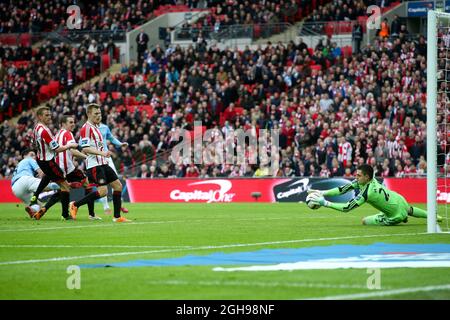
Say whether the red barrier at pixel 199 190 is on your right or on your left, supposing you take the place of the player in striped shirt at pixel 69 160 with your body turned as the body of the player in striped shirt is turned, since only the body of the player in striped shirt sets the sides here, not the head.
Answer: on your left

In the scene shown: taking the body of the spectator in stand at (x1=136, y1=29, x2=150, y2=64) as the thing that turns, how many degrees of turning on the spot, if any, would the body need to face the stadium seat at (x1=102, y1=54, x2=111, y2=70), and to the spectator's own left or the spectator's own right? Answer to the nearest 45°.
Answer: approximately 135° to the spectator's own right

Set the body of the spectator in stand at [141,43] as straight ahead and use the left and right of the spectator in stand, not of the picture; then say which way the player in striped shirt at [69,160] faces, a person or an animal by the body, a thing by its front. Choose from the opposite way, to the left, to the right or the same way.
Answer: to the left

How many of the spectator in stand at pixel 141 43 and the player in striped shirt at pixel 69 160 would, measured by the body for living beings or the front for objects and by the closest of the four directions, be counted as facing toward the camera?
1

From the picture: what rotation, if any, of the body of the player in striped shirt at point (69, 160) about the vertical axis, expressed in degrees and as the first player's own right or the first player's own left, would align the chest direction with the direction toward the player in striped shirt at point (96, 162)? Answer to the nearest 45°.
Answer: approximately 45° to the first player's own right

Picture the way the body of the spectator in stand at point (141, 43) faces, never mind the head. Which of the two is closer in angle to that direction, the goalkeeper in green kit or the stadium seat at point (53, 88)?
the goalkeeper in green kit

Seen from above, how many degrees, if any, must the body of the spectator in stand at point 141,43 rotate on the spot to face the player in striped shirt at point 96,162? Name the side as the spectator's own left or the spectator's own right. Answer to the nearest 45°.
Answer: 0° — they already face them

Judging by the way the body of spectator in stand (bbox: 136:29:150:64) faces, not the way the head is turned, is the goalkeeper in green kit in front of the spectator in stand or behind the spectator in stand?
in front

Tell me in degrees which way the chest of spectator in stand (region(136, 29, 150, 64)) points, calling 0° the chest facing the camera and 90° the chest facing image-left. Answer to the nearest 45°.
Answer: approximately 0°

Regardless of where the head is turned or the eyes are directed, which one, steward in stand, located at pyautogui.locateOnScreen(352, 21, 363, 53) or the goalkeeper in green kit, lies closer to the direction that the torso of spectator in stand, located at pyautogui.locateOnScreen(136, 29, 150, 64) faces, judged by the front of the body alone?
the goalkeeper in green kit

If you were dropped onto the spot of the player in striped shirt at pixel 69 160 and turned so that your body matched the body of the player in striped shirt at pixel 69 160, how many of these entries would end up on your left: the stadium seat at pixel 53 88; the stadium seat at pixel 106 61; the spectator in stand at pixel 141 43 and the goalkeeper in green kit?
3

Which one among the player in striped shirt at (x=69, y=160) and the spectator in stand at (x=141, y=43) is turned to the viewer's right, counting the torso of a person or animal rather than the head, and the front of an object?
the player in striped shirt

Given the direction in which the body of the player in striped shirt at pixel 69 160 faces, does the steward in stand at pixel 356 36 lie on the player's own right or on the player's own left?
on the player's own left

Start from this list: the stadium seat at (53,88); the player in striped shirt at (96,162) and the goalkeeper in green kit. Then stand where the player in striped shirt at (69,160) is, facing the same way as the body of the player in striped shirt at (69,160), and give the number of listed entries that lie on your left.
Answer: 1

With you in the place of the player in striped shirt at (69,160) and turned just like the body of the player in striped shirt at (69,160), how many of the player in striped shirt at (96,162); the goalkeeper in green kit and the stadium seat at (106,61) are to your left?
1

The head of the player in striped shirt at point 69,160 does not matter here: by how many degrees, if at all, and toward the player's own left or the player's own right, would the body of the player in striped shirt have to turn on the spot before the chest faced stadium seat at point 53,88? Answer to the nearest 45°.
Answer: approximately 90° to the player's own left

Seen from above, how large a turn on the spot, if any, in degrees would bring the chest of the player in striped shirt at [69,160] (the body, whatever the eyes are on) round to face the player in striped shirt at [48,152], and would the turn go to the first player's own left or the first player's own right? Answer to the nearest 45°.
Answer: approximately 135° to the first player's own right

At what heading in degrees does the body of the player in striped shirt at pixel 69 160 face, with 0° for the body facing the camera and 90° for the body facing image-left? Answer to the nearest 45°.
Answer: approximately 270°
